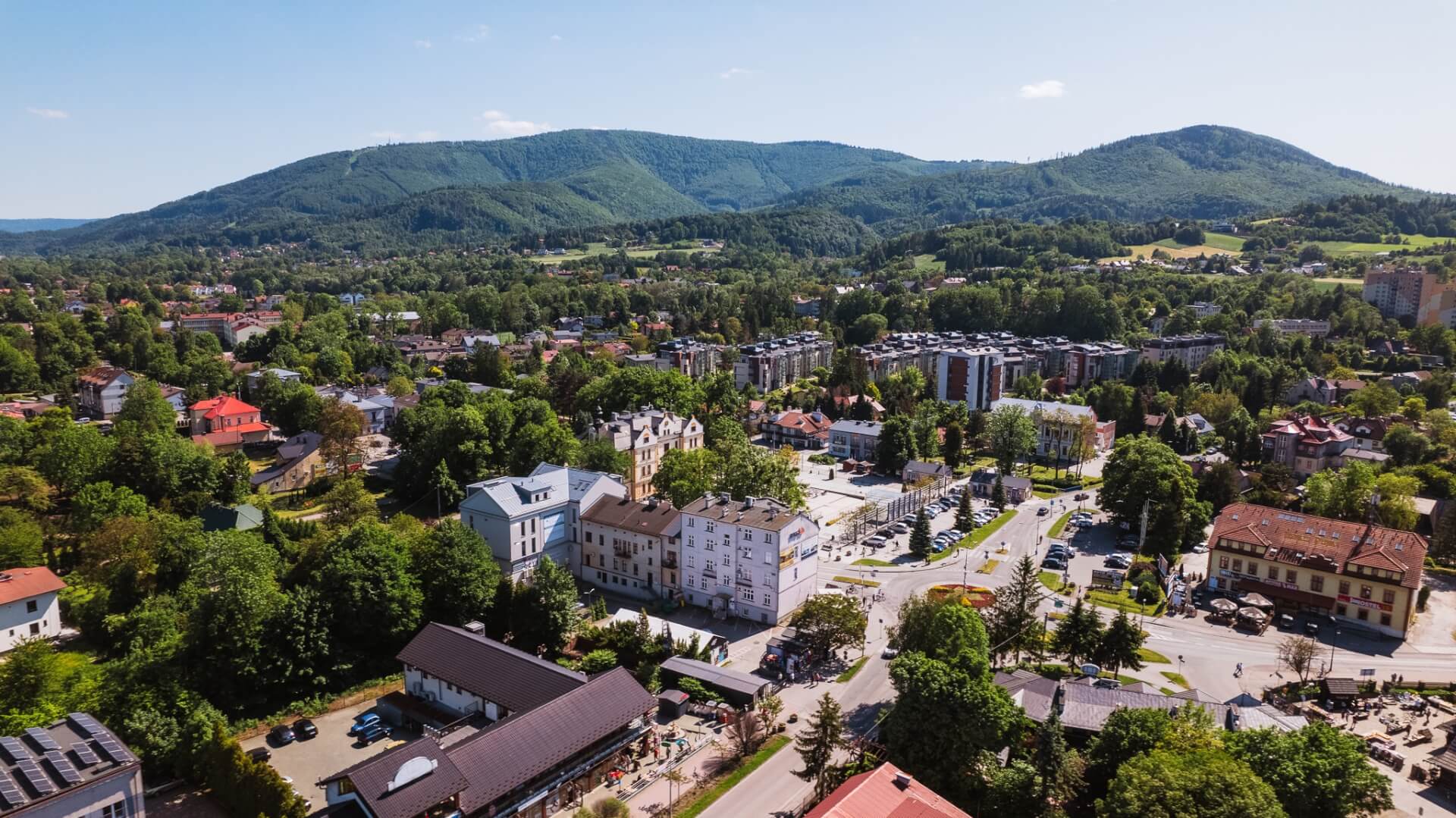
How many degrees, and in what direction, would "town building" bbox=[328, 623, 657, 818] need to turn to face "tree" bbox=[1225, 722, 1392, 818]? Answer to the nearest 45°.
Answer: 0° — it already faces it

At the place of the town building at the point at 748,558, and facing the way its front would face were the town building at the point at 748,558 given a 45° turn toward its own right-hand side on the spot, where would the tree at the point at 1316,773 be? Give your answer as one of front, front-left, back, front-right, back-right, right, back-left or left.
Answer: back-left

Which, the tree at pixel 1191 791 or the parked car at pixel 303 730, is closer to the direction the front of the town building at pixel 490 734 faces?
the tree

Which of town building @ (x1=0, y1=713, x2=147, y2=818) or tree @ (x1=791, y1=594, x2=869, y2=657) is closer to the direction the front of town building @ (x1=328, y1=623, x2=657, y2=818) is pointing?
the tree

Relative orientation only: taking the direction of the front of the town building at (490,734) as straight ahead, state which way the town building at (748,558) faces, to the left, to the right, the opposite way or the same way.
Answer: to the right

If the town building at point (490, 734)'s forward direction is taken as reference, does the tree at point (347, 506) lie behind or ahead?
behind

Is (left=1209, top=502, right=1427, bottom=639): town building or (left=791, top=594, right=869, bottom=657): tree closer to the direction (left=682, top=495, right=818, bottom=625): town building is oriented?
the tree

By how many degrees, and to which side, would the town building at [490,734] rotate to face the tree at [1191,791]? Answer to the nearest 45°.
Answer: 0° — it already faces it

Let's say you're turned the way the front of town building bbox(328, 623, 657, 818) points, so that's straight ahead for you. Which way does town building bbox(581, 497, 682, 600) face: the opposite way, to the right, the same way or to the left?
to the right

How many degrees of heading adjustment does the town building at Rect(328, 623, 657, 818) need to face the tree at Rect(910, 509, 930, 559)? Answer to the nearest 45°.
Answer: approximately 90° to its left

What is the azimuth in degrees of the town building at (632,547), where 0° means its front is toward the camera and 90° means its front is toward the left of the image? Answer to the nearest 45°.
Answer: approximately 45°
